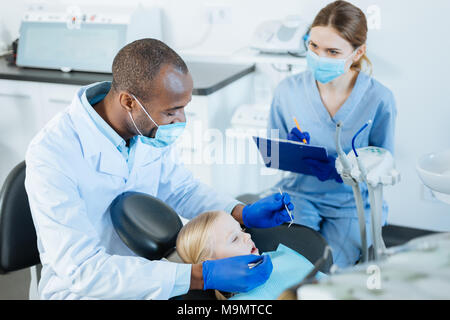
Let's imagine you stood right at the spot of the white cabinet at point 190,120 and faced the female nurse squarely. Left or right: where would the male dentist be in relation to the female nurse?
right

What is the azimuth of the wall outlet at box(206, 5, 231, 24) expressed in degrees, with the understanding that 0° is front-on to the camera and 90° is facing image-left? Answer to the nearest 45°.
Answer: approximately 0°

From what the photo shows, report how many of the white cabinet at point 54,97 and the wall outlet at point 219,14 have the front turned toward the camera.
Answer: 2

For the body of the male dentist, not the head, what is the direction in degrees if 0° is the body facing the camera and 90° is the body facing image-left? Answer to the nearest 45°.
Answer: approximately 315°

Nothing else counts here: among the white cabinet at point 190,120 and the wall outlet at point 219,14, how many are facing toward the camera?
2

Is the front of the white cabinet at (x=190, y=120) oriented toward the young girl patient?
yes

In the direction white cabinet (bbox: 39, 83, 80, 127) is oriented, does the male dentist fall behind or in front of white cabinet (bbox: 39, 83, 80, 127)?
in front

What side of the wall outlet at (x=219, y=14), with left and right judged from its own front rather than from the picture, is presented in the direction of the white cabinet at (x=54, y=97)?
right

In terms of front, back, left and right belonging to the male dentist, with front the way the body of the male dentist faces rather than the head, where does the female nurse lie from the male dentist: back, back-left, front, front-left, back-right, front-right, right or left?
left

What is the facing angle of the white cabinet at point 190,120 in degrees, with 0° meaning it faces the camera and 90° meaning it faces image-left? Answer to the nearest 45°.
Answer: approximately 0°

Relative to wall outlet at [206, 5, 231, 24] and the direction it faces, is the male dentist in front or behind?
in front
